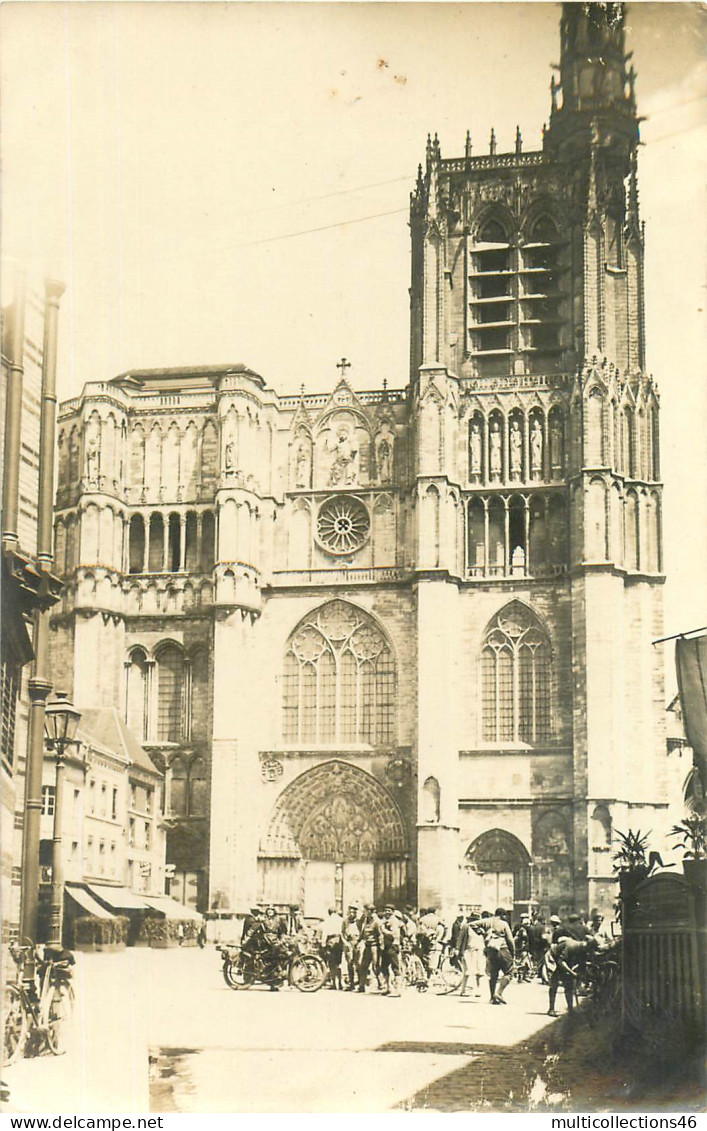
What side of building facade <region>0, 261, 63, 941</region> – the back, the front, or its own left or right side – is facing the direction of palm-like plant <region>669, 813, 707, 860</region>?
front

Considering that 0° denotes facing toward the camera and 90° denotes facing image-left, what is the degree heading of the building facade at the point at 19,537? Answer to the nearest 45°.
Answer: approximately 270°

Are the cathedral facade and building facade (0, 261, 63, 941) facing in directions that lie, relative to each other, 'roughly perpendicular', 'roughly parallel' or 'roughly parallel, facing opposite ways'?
roughly perpendicular

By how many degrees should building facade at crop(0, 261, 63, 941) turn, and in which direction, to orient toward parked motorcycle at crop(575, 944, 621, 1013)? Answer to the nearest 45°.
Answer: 0° — it already faces it

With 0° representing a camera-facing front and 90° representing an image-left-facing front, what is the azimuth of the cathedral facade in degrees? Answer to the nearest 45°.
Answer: approximately 0°

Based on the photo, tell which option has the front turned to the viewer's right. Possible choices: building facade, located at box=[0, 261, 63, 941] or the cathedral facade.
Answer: the building facade

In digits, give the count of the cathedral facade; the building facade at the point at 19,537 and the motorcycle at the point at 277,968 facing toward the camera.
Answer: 1

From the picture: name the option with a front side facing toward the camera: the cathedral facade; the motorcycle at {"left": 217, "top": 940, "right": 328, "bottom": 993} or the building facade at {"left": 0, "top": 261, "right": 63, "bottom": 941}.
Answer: the cathedral facade
